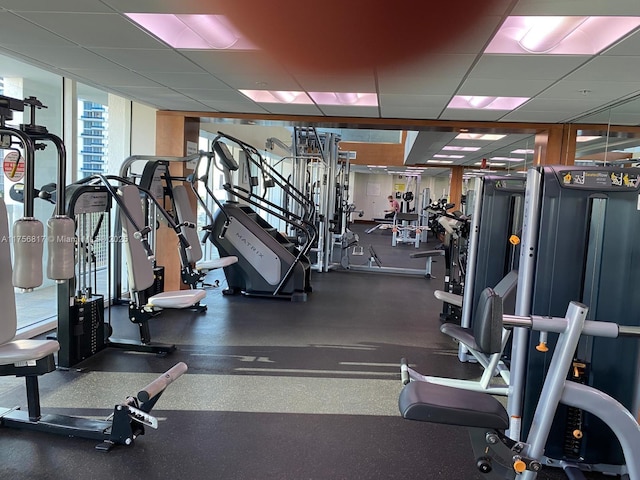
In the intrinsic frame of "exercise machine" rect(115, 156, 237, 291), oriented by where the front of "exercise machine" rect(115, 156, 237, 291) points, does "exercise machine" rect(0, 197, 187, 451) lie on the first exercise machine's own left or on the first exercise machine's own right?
on the first exercise machine's own right

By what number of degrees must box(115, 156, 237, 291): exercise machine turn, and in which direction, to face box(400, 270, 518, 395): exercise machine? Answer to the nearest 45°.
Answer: approximately 45° to its right

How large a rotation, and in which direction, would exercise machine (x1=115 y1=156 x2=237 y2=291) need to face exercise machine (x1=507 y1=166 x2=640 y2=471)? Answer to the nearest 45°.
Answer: approximately 45° to its right

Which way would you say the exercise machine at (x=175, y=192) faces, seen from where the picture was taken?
facing to the right of the viewer

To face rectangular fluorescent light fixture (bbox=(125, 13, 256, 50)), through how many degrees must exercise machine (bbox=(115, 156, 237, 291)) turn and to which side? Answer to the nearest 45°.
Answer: approximately 90° to its right

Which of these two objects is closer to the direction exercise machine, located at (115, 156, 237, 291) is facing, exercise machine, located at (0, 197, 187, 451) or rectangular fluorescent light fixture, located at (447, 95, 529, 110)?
the rectangular fluorescent light fixture

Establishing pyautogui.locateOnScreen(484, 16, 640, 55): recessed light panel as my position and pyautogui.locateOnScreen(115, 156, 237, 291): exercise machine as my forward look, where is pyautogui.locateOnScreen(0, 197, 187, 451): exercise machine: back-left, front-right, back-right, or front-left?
front-left

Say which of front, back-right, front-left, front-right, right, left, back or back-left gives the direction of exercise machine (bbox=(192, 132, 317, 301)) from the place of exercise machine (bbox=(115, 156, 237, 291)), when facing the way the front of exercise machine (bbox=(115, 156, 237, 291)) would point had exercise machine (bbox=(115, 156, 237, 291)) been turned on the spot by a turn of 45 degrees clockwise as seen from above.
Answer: left

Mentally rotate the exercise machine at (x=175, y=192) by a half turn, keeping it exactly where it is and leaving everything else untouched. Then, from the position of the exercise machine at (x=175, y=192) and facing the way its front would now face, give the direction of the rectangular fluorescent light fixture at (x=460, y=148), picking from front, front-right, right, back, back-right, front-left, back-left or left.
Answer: back-right

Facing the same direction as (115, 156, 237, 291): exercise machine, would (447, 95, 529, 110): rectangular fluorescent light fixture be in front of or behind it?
in front

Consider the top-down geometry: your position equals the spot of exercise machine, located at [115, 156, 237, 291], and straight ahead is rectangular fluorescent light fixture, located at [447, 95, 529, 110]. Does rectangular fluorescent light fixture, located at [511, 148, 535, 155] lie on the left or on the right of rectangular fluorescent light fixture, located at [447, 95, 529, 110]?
left

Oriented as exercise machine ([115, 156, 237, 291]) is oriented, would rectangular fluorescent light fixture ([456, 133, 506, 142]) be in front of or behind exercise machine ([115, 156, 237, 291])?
in front
